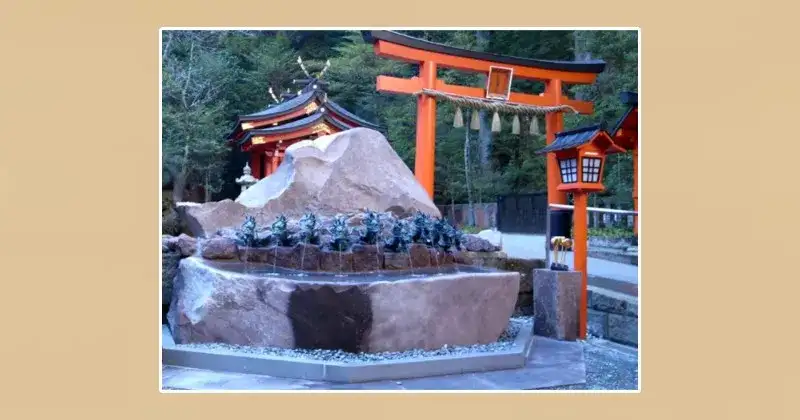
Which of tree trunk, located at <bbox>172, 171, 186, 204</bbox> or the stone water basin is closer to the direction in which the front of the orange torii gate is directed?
the stone water basin

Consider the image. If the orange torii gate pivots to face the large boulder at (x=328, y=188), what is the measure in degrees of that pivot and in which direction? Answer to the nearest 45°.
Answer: approximately 90° to its right

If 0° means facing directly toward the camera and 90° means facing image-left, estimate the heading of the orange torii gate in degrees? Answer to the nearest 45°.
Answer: approximately 315°

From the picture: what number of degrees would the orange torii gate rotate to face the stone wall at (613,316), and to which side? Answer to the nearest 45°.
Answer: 0° — it already faces it

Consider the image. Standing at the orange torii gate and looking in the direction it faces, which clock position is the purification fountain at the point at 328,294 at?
The purification fountain is roughly at 2 o'clock from the orange torii gate.
